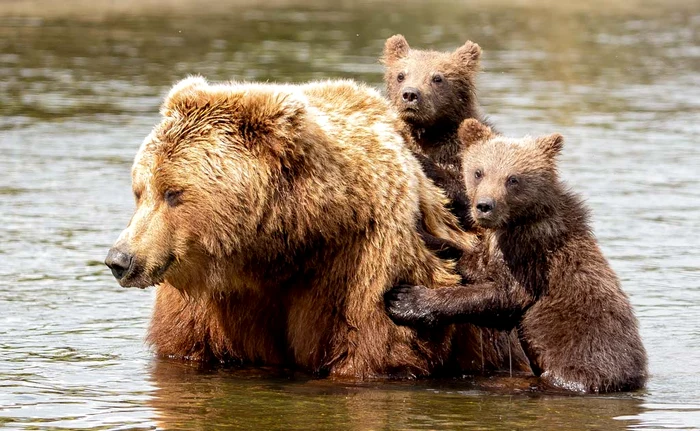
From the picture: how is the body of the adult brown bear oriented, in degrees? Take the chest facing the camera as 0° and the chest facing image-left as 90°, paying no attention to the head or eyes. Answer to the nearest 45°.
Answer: approximately 45°

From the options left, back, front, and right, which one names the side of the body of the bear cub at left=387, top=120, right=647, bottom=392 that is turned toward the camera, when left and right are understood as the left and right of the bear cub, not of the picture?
left

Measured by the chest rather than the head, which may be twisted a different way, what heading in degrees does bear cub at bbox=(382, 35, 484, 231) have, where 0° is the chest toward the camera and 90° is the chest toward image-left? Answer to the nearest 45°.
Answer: approximately 45°
